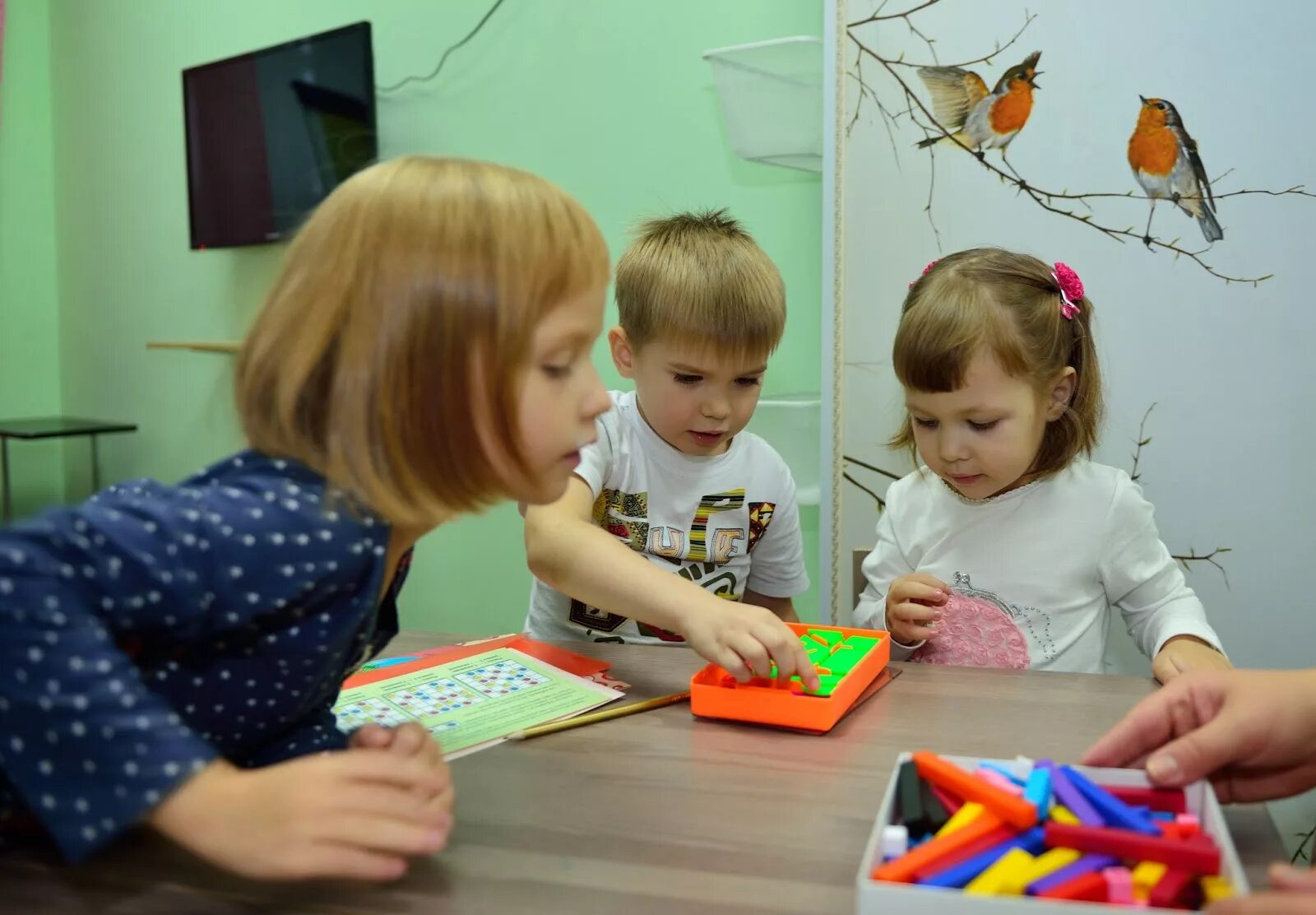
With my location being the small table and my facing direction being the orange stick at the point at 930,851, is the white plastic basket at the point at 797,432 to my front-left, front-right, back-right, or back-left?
front-left

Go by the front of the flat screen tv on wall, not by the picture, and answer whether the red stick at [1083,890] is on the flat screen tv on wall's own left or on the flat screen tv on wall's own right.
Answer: on the flat screen tv on wall's own left

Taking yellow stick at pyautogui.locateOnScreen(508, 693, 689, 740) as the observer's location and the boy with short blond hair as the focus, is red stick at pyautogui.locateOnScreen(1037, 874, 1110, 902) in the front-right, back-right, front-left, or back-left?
back-right

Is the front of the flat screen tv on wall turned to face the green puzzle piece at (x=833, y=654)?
no

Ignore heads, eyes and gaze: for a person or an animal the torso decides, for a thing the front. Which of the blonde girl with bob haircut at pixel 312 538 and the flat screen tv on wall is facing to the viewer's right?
the blonde girl with bob haircut

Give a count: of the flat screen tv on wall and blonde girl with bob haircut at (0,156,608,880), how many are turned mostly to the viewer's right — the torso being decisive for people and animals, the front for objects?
1

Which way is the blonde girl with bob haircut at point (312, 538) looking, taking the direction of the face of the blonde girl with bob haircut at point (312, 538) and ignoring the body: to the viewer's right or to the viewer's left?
to the viewer's right

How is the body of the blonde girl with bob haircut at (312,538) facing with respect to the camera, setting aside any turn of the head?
to the viewer's right

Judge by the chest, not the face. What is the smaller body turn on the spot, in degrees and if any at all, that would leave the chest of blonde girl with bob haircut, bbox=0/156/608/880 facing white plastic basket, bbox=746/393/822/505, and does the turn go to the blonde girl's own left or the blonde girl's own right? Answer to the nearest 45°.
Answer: approximately 45° to the blonde girl's own left

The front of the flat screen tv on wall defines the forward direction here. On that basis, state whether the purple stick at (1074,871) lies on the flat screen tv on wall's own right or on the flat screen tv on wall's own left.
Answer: on the flat screen tv on wall's own left

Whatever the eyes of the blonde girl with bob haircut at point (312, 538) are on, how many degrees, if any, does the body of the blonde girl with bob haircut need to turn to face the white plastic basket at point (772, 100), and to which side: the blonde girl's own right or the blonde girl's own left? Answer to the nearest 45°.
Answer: approximately 45° to the blonde girl's own left

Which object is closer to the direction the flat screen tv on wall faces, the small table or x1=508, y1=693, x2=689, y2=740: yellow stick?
the yellow stick

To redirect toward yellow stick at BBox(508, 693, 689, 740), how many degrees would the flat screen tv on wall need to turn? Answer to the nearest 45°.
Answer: approximately 45° to its left

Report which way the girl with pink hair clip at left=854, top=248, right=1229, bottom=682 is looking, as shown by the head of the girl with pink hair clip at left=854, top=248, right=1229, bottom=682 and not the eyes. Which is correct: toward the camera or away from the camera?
toward the camera
